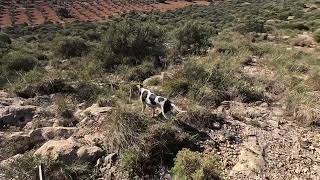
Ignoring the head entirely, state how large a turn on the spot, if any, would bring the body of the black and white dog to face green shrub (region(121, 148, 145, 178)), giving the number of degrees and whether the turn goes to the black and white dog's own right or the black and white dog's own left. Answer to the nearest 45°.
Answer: approximately 135° to the black and white dog's own left

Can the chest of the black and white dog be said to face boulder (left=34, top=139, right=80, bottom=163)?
no

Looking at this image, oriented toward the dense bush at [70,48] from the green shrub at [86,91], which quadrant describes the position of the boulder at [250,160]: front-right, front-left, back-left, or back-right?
back-right

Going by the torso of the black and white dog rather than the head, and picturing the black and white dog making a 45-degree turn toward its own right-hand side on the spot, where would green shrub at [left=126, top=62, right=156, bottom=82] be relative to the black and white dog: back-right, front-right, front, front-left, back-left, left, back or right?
front

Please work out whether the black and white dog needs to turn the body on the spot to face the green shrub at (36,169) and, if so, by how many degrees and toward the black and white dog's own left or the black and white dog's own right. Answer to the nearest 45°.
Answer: approximately 90° to the black and white dog's own left

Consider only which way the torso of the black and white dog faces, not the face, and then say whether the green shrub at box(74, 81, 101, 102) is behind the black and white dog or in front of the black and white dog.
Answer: in front

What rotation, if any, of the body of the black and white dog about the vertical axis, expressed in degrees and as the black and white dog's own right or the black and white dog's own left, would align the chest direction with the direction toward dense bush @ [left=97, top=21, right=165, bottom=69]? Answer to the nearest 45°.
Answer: approximately 45° to the black and white dog's own right

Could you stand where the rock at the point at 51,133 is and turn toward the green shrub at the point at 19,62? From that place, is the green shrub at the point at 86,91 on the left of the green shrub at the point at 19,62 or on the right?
right

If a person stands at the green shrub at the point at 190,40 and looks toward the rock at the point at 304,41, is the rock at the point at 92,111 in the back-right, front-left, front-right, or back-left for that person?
back-right

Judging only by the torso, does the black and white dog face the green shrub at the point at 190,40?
no

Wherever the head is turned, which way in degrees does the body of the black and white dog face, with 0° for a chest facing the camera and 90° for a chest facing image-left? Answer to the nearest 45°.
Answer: approximately 135°

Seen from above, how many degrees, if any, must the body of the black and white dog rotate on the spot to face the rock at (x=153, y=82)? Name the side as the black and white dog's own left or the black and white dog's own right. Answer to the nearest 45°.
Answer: approximately 45° to the black and white dog's own right

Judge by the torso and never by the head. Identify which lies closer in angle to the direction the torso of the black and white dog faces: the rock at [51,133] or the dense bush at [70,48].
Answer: the dense bush

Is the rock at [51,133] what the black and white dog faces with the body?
no
